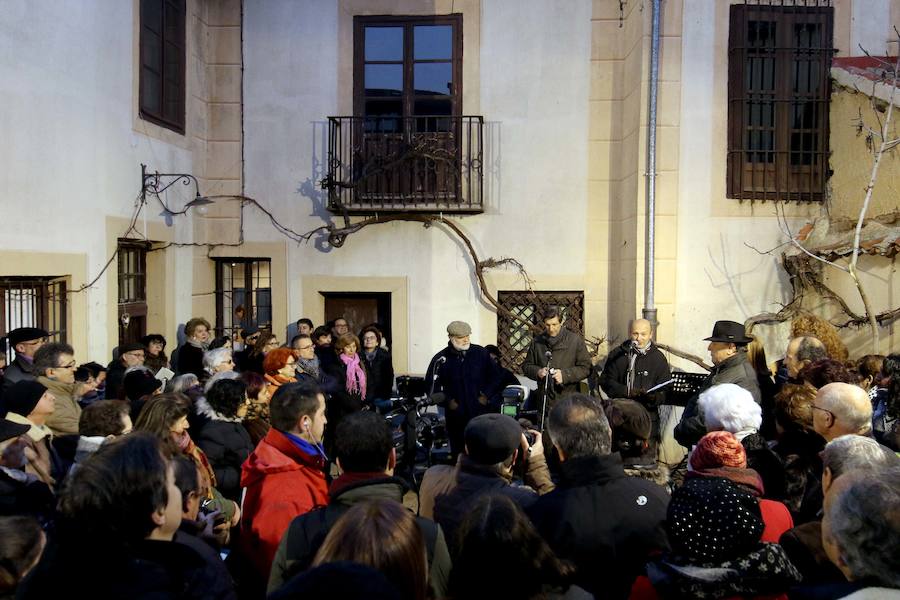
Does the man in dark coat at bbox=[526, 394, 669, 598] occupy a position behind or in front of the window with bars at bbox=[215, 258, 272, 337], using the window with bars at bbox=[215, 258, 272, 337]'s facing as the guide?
in front

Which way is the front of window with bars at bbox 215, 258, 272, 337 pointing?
toward the camera

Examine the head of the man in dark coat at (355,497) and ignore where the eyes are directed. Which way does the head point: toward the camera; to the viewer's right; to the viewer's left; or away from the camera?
away from the camera

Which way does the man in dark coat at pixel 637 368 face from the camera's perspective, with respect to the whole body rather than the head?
toward the camera

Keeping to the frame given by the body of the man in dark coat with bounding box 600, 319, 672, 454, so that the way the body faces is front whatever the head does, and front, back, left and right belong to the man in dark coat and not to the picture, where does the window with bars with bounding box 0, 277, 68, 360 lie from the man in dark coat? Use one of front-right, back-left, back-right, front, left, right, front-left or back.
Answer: right

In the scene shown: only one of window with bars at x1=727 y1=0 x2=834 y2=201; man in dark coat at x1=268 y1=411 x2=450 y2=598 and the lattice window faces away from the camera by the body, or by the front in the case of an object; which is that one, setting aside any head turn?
the man in dark coat

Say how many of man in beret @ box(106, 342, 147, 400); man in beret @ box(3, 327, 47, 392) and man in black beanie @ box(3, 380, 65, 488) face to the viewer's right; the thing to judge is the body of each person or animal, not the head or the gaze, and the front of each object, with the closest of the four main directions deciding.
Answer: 3

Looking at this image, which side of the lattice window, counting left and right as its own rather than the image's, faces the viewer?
front

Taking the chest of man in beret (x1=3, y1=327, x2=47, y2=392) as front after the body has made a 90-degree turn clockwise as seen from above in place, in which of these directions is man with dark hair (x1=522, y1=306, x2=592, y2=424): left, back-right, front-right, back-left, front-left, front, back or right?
left

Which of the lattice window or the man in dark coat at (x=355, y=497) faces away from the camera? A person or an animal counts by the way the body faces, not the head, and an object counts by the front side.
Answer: the man in dark coat

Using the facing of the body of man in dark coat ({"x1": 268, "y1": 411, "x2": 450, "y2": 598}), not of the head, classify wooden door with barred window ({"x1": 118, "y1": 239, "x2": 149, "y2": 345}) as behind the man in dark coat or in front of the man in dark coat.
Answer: in front

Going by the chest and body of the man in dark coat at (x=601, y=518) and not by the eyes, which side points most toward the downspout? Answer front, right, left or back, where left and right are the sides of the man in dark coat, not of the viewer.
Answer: front

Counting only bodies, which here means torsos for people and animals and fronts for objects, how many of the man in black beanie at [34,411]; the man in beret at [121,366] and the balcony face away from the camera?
0

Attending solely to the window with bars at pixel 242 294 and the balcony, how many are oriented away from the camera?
0

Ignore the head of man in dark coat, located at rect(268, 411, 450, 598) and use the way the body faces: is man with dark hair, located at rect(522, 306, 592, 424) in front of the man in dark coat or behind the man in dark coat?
in front

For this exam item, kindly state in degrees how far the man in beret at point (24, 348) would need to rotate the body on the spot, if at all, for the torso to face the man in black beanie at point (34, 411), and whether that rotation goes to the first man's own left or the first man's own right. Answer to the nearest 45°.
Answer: approximately 90° to the first man's own right

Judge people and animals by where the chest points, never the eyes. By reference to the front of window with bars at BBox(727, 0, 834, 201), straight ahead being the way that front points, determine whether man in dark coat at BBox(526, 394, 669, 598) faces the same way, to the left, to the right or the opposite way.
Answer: the opposite way

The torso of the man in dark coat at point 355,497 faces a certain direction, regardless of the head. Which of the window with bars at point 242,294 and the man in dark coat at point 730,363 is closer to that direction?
the window with bars
